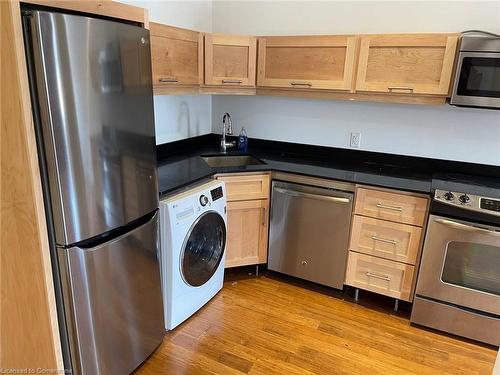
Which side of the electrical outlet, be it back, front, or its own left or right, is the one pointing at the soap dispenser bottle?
right

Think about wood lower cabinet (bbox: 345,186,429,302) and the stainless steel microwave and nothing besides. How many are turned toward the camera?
2

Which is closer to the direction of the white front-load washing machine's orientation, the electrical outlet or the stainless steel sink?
the electrical outlet

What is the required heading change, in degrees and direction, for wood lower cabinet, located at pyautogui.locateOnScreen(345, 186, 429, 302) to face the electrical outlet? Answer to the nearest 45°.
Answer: approximately 135° to its right

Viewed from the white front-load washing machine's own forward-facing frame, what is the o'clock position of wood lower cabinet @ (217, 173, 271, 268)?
The wood lower cabinet is roughly at 9 o'clock from the white front-load washing machine.

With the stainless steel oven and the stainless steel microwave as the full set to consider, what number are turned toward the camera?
2

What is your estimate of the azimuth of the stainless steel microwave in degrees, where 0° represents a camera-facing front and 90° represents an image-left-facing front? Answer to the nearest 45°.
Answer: approximately 0°

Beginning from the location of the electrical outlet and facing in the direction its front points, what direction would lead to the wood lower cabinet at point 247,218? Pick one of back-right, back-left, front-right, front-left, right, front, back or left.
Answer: front-right

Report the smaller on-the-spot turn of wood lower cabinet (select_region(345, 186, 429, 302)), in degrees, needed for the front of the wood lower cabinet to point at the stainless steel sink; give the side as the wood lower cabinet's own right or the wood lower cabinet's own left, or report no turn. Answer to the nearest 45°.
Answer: approximately 90° to the wood lower cabinet's own right

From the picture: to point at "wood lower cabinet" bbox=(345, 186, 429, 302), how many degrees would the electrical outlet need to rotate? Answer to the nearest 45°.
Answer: approximately 45° to its left

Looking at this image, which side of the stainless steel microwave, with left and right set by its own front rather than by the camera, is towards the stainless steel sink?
right

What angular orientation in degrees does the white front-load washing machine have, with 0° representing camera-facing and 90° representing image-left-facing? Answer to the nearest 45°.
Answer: approximately 315°
